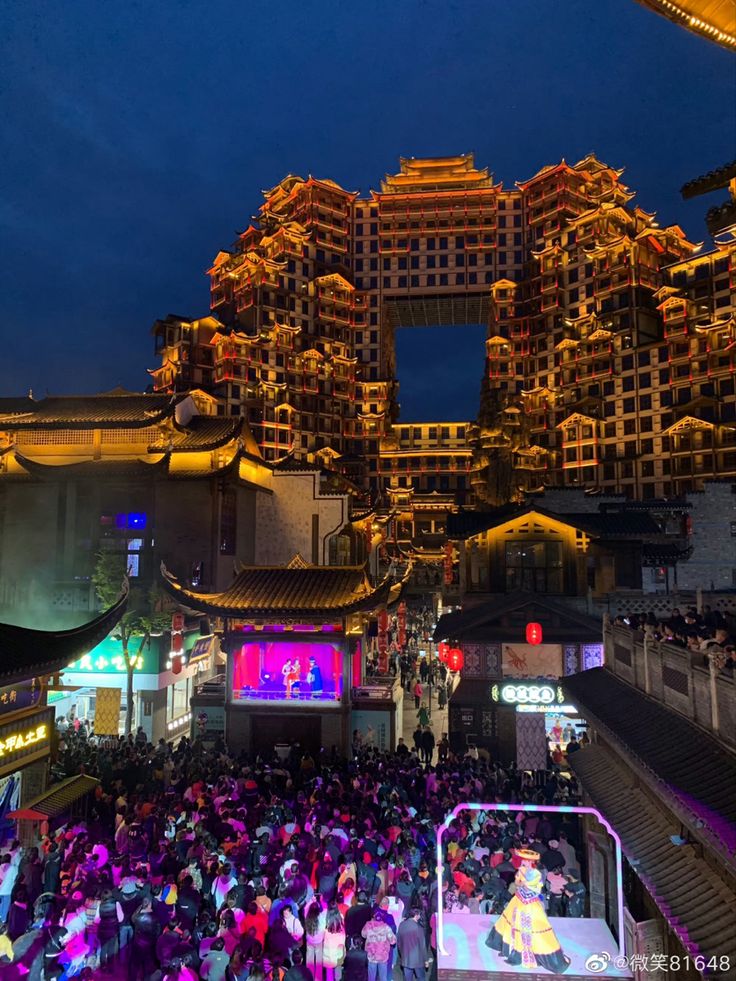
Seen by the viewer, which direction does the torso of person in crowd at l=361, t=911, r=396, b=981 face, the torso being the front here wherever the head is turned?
away from the camera

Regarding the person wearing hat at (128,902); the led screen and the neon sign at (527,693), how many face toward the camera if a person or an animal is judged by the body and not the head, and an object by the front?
2

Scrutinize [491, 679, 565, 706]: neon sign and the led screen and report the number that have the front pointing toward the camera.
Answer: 2

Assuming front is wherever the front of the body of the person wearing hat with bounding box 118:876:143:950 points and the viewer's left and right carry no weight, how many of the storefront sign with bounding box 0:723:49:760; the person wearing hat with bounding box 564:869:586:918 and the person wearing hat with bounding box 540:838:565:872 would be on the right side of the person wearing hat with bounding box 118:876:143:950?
2

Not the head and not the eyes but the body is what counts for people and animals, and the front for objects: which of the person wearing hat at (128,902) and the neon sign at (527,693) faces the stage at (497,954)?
the neon sign

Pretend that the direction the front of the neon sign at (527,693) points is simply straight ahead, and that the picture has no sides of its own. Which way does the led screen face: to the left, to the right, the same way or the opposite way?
the same way

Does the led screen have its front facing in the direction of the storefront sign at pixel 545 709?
no

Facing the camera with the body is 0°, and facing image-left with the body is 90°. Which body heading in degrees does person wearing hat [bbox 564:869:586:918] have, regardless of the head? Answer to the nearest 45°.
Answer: approximately 45°

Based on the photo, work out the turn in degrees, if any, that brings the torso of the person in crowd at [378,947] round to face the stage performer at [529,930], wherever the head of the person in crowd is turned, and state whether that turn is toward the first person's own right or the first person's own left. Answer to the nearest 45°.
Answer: approximately 135° to the first person's own right

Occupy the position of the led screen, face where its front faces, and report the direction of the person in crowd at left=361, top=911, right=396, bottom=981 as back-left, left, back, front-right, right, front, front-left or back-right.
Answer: front

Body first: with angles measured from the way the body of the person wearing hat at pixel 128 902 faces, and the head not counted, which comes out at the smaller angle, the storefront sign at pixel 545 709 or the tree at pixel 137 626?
the tree

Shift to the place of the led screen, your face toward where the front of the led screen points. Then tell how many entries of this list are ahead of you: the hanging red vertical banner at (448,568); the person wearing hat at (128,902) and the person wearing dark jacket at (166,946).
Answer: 2

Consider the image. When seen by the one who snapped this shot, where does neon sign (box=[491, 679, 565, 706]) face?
facing the viewer

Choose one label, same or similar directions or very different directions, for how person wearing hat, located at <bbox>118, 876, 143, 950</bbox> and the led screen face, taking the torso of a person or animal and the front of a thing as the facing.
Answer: very different directions

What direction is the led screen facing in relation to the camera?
toward the camera

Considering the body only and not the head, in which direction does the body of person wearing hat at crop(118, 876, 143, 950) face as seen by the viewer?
away from the camera

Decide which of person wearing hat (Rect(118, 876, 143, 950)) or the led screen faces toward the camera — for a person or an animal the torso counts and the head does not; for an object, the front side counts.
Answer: the led screen
